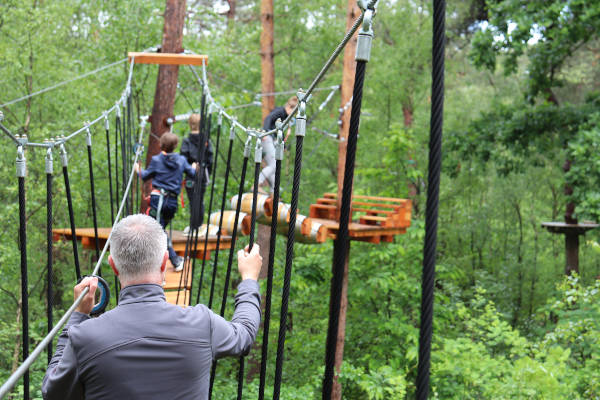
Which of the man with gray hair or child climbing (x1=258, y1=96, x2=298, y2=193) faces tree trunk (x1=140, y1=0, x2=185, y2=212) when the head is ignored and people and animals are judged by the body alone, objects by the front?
the man with gray hair

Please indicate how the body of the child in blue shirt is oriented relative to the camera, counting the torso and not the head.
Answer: away from the camera

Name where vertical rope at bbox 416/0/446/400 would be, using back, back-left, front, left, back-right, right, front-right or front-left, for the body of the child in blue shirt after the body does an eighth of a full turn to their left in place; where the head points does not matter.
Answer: back-left

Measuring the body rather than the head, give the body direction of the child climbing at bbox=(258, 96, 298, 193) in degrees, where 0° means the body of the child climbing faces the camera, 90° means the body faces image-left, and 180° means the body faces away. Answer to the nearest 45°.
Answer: approximately 270°

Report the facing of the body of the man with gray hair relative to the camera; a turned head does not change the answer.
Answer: away from the camera

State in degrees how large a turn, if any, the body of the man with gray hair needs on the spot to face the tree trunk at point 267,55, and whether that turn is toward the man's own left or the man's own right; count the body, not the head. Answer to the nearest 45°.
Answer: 0° — they already face it

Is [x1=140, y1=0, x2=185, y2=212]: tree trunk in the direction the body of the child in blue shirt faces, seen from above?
yes

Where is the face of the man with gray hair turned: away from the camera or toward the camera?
away from the camera

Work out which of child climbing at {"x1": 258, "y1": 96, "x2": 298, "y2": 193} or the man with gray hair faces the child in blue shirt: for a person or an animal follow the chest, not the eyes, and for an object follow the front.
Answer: the man with gray hair
